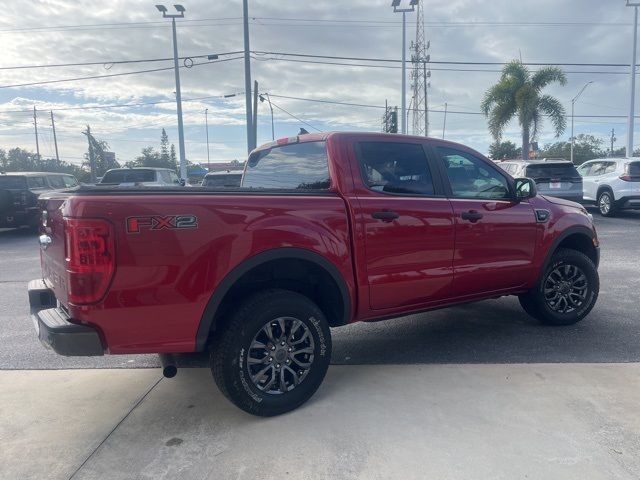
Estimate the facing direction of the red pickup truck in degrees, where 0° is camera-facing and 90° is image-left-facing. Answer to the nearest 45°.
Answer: approximately 225°

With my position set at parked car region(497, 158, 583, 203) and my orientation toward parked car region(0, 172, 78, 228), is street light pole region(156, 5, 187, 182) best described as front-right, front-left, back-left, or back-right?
front-right

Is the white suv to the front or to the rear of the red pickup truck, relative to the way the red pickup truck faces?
to the front

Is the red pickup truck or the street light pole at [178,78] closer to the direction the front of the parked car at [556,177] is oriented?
the street light pole

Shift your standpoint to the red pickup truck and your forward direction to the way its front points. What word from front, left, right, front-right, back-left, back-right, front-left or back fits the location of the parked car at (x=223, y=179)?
front-left

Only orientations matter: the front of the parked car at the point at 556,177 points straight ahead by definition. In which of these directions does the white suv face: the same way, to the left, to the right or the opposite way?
the same way

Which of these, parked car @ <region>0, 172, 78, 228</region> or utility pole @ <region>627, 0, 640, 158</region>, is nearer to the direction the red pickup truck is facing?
the utility pole

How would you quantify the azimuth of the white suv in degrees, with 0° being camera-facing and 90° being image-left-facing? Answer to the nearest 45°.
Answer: approximately 135°

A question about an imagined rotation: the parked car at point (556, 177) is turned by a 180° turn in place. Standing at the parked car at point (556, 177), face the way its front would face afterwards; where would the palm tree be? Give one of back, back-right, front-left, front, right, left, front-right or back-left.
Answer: back-left

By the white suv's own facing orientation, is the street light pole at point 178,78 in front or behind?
in front

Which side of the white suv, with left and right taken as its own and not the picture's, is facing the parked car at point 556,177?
left

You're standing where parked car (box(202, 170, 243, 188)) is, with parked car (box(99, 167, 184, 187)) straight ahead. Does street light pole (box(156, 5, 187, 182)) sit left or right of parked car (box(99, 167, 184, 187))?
right

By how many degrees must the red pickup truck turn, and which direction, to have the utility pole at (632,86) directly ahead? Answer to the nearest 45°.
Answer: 0° — it already faces it

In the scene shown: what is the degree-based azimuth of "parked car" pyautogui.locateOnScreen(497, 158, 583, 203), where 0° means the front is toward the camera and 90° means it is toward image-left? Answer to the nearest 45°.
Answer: approximately 135°

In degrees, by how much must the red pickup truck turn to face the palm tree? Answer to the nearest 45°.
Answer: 0° — it already faces it

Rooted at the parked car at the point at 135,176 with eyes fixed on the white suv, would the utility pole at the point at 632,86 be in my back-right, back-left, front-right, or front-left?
front-left

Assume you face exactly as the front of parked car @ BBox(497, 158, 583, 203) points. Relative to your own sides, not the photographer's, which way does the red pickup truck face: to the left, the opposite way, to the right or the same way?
to the right

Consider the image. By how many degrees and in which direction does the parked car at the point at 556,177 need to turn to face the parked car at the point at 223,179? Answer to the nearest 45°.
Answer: approximately 90° to its left
